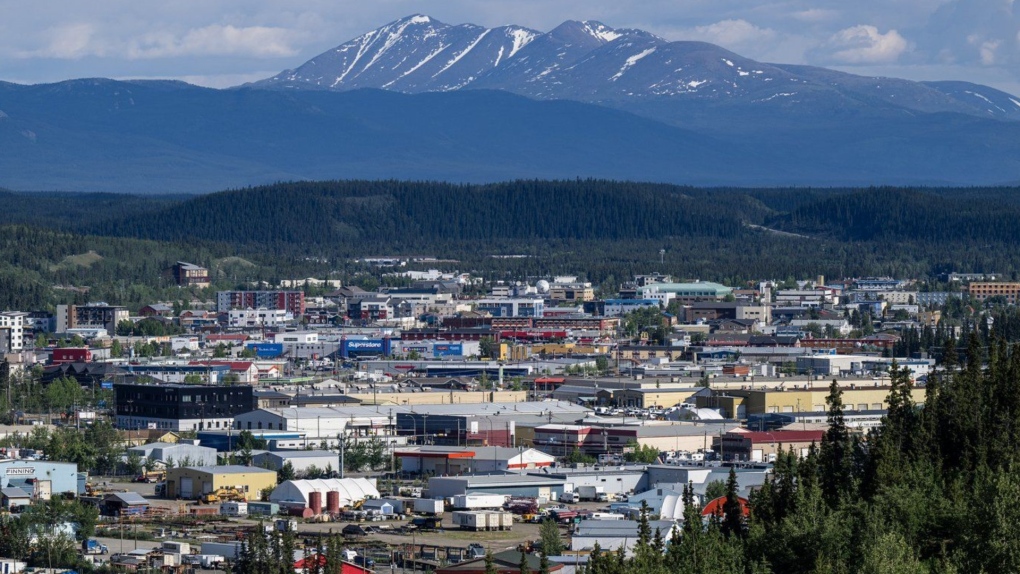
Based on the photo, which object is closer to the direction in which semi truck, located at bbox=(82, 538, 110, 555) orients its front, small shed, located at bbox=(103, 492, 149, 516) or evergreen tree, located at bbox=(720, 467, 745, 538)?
the evergreen tree

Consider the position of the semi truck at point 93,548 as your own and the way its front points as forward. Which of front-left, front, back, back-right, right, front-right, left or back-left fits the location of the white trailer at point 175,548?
front-right

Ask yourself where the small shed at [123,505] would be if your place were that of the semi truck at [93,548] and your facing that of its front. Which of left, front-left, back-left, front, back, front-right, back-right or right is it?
left

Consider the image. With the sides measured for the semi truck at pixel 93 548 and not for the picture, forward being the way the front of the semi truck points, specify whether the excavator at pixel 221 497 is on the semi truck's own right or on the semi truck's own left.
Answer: on the semi truck's own left

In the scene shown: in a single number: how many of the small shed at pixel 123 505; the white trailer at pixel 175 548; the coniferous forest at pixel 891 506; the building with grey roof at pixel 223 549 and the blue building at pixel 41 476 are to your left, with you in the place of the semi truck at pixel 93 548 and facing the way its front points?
2

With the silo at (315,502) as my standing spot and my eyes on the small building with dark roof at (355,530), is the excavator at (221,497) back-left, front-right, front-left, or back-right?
back-right

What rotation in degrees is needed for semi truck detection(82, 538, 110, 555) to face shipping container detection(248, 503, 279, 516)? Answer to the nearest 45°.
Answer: approximately 45° to its left

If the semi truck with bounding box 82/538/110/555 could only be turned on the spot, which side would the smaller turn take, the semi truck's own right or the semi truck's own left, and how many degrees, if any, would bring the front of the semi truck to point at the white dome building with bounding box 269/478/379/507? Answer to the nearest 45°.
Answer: approximately 45° to the semi truck's own left

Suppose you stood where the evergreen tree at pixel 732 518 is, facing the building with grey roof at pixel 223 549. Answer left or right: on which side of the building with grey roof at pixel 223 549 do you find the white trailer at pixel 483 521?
right

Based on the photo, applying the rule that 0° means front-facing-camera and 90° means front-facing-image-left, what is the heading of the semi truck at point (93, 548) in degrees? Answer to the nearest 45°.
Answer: approximately 270°

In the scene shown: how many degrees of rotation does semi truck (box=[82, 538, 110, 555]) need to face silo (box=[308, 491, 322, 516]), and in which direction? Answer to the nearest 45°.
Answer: approximately 45° to its left

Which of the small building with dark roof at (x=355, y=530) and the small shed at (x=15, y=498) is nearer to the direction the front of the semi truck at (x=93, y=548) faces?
the small building with dark roof
